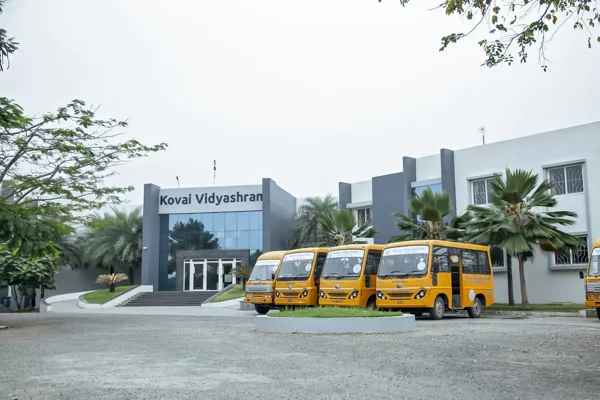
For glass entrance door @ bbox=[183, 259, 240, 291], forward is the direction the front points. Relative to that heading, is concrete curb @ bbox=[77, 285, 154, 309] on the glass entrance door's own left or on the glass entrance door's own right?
on the glass entrance door's own right

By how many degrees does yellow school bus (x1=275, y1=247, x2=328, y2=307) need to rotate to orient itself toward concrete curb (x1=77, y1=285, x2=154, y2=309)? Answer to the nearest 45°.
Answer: approximately 90° to its right

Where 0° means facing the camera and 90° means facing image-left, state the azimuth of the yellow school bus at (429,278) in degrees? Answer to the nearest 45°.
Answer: approximately 45°

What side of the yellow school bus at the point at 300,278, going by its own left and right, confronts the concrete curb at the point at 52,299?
right

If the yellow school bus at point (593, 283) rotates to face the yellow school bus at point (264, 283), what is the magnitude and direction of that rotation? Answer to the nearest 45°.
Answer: approximately 45° to its right

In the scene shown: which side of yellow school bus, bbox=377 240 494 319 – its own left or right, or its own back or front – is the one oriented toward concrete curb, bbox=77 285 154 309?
right

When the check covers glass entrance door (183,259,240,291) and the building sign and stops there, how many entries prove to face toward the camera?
2

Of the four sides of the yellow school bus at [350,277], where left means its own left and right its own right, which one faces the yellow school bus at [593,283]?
left

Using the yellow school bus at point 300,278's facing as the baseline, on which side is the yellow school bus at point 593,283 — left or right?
on its left

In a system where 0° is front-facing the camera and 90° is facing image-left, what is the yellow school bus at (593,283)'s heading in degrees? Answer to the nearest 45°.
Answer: approximately 45°

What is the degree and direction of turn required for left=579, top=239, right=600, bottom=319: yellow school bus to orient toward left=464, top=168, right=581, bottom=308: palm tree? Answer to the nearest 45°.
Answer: approximately 90° to its right

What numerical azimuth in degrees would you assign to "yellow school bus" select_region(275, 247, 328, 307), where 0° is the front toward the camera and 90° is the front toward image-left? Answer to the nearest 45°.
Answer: approximately 45°
